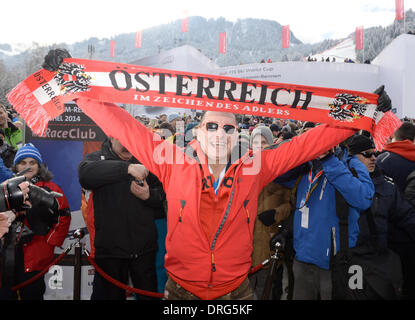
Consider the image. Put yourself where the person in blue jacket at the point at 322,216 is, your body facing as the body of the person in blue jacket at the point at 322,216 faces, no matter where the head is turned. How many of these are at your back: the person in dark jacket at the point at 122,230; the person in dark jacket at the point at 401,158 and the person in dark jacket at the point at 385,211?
2

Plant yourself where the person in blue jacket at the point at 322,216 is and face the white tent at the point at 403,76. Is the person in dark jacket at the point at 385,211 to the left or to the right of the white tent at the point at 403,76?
right

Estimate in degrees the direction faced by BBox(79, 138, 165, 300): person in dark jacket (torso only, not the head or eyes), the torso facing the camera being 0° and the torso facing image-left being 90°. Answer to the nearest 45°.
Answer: approximately 315°

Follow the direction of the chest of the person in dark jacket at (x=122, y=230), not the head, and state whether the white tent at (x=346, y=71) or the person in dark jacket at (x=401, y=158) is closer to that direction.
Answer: the person in dark jacket

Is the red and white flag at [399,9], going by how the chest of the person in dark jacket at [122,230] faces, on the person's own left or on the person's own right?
on the person's own left

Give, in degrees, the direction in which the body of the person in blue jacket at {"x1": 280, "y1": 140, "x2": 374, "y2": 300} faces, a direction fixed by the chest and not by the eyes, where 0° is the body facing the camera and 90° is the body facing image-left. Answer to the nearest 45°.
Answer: approximately 45°

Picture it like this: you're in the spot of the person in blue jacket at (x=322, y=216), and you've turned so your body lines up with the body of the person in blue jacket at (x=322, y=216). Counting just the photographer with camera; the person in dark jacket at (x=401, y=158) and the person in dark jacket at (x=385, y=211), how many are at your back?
2

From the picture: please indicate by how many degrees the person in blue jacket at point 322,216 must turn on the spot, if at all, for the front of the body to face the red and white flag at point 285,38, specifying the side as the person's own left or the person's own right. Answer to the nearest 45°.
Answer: approximately 135° to the person's own right

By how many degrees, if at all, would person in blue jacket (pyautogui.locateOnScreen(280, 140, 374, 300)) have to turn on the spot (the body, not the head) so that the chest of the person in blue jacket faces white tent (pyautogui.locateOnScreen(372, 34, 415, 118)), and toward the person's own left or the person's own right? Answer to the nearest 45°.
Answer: approximately 135° to the person's own right
